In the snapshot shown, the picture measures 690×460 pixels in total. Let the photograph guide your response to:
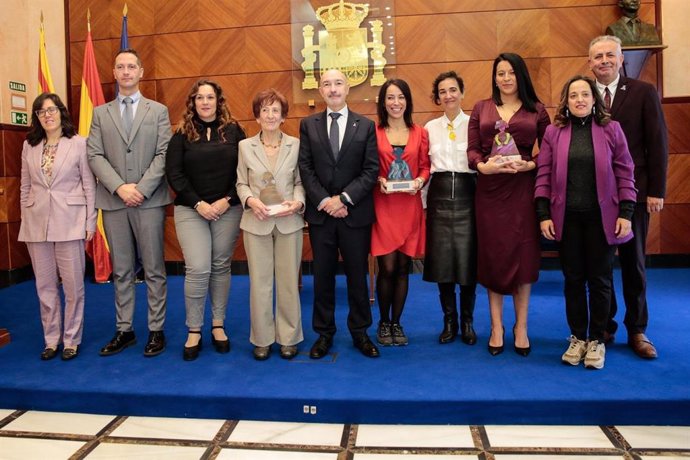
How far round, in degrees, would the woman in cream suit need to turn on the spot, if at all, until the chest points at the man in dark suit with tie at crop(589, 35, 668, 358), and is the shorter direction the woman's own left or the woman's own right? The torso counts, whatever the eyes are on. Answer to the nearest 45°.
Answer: approximately 90° to the woman's own left

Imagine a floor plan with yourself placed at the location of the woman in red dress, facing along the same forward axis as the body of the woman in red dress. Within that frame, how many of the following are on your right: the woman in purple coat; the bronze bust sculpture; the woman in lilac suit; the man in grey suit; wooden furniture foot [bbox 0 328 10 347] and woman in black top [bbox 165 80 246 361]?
4

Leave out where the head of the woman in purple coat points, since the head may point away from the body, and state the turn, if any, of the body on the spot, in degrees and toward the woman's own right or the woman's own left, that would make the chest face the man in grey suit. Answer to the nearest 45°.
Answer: approximately 90° to the woman's own right
